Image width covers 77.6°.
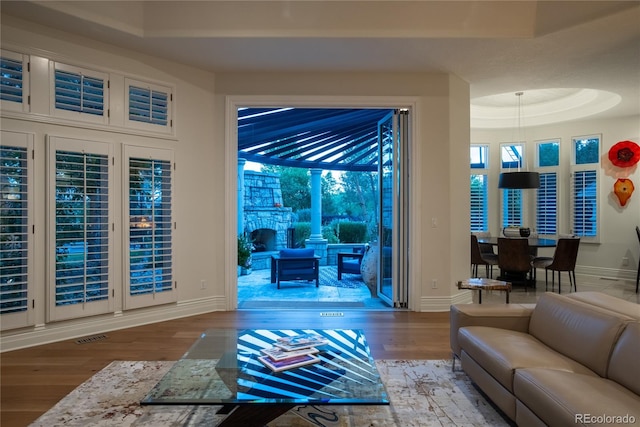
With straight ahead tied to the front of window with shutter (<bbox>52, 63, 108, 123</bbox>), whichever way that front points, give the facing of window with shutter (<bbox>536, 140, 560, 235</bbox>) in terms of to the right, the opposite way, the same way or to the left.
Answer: to the right

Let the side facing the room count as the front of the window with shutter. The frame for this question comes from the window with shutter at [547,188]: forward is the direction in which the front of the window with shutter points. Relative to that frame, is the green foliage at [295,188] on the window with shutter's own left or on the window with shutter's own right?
on the window with shutter's own right

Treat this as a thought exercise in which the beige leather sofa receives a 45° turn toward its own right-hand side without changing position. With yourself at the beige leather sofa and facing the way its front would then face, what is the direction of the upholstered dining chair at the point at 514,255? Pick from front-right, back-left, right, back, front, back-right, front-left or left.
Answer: right

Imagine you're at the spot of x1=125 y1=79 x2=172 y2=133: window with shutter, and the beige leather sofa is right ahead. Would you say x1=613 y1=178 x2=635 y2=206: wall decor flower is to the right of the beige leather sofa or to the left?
left

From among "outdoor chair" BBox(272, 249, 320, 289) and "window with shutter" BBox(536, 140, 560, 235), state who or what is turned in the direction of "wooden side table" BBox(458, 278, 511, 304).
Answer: the window with shutter

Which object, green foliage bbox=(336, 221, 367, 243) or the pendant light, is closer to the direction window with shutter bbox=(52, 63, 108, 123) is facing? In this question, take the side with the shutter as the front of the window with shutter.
the pendant light

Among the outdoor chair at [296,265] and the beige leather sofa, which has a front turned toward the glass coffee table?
the beige leather sofa

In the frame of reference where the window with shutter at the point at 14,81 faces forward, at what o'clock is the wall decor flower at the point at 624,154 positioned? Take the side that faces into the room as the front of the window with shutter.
The wall decor flower is roughly at 11 o'clock from the window with shutter.

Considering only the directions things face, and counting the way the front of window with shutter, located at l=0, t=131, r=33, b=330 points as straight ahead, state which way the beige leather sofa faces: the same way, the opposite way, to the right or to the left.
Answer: the opposite way
